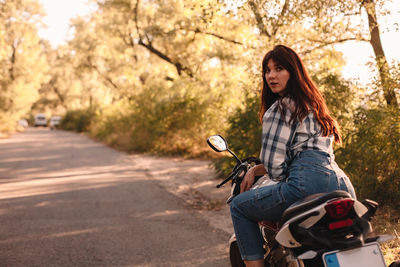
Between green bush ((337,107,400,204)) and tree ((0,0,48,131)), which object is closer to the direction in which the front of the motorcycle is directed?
the tree

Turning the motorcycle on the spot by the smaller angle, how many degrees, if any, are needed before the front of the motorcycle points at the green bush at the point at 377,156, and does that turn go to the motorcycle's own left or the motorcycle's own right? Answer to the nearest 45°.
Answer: approximately 45° to the motorcycle's own right

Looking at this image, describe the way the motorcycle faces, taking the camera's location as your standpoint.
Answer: facing away from the viewer and to the left of the viewer

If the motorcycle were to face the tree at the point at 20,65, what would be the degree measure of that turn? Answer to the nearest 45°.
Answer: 0° — it already faces it

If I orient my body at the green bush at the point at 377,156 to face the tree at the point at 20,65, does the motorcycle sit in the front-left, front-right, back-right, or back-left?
back-left
